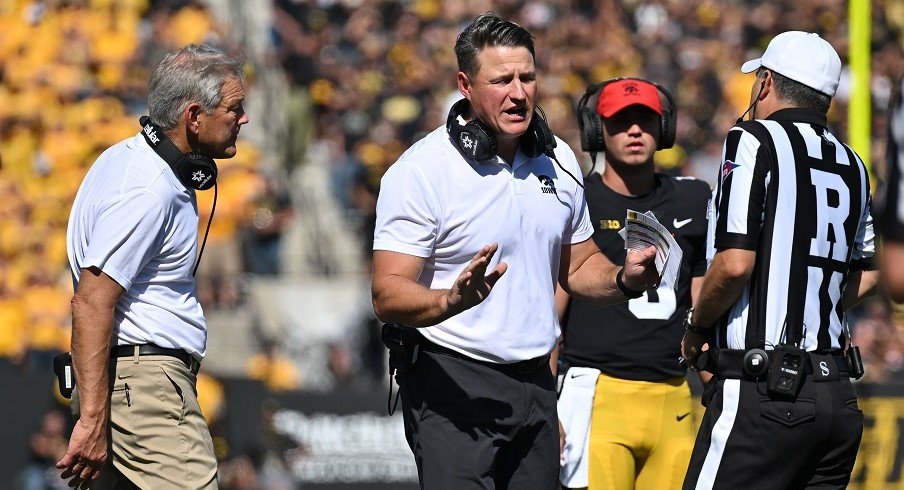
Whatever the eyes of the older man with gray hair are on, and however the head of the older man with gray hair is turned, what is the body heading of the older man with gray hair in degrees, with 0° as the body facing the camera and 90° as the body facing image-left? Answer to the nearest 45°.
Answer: approximately 270°

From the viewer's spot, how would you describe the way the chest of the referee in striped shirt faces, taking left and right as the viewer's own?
facing away from the viewer and to the left of the viewer

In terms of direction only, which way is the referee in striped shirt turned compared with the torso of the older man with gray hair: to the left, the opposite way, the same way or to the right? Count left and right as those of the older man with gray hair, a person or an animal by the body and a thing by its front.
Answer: to the left

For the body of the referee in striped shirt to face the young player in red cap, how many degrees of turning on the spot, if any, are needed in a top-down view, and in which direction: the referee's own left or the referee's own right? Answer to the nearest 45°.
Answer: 0° — they already face them

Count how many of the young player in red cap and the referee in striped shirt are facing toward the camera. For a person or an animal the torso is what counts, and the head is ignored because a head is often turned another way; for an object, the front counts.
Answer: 1

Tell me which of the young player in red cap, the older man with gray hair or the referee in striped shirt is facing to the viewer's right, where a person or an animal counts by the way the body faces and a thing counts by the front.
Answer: the older man with gray hair

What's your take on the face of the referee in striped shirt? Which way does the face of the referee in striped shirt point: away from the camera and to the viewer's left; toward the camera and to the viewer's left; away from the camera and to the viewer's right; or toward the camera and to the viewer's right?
away from the camera and to the viewer's left

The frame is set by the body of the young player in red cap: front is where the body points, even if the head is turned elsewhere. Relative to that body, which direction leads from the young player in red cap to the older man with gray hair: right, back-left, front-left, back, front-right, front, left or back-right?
front-right

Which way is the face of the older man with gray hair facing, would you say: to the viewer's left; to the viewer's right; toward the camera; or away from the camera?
to the viewer's right

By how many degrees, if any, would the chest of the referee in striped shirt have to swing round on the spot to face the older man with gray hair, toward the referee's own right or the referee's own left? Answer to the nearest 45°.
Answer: approximately 45° to the referee's own left

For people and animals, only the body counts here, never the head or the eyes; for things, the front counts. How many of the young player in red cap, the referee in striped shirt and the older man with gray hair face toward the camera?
1

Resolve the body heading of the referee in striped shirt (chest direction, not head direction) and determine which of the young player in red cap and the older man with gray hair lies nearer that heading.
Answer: the young player in red cap
